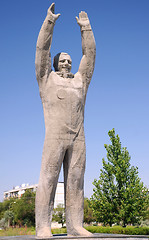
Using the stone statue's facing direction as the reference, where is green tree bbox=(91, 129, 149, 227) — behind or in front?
behind

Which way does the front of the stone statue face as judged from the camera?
facing the viewer
